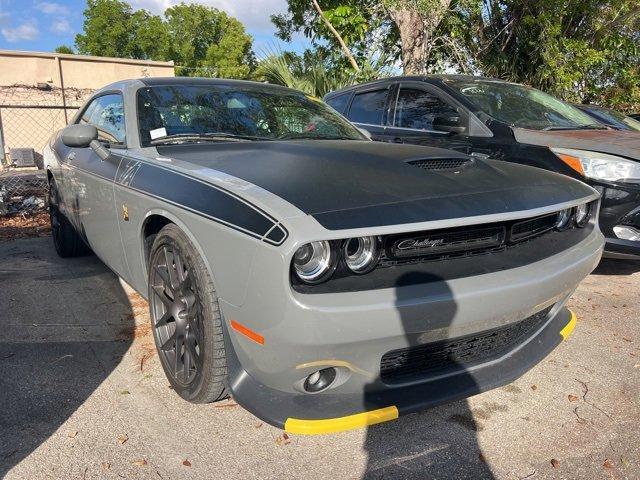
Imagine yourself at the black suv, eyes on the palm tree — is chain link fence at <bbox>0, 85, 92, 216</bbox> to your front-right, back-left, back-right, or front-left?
front-left

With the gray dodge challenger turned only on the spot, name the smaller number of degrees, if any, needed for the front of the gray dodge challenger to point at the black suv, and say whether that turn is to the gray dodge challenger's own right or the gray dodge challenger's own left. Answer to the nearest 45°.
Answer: approximately 90° to the gray dodge challenger's own left

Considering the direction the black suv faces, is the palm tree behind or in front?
behind

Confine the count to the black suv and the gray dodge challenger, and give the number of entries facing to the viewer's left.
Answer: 0

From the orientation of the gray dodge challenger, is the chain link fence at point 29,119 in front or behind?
behind

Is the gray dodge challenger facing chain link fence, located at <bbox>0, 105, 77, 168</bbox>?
no

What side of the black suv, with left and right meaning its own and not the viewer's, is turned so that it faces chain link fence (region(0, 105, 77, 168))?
back

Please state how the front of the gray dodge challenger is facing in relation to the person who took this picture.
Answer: facing the viewer and to the right of the viewer

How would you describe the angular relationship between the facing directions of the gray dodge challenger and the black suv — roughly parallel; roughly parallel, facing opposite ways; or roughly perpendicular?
roughly parallel

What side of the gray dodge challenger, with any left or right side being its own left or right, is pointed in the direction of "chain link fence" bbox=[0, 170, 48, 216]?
back

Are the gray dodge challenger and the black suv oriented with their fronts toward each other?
no

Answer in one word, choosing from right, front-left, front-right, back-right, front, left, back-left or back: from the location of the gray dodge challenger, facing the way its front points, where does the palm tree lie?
back-left
